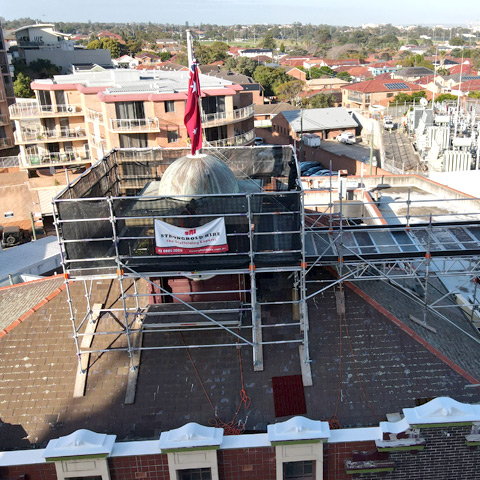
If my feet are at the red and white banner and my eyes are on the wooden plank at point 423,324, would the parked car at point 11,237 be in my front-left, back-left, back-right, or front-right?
back-left

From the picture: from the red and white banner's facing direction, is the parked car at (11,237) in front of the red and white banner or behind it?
behind

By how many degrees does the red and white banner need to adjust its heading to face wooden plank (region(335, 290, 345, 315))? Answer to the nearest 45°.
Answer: approximately 90° to its left

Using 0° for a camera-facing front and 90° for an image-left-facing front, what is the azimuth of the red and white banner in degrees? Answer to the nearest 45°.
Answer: approximately 0°

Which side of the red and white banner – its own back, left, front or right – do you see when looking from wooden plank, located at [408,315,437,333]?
left
